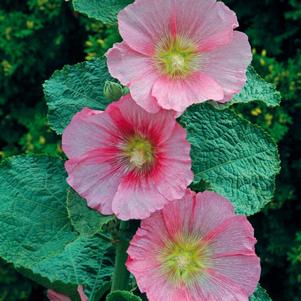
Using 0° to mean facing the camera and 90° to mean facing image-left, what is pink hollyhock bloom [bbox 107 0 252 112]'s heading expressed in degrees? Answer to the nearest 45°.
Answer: approximately 0°

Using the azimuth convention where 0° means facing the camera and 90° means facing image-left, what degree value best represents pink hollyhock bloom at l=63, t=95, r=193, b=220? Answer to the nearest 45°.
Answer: approximately 0°

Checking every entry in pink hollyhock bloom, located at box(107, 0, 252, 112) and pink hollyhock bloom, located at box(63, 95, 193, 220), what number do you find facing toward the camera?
2
